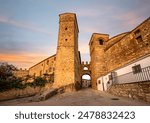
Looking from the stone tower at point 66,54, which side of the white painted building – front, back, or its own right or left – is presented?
right

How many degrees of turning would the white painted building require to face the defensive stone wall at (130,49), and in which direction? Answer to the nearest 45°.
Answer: approximately 135° to its right

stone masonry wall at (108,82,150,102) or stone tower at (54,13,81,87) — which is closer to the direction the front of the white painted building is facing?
the stone masonry wall

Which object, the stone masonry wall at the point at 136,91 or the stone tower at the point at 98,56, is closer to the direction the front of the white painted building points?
the stone masonry wall

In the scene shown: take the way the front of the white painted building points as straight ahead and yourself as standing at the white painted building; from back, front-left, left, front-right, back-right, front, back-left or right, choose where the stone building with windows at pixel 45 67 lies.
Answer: right

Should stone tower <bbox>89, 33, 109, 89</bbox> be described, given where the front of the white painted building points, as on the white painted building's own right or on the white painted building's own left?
on the white painted building's own right

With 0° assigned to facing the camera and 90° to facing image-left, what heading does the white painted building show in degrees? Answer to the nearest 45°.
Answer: approximately 45°
